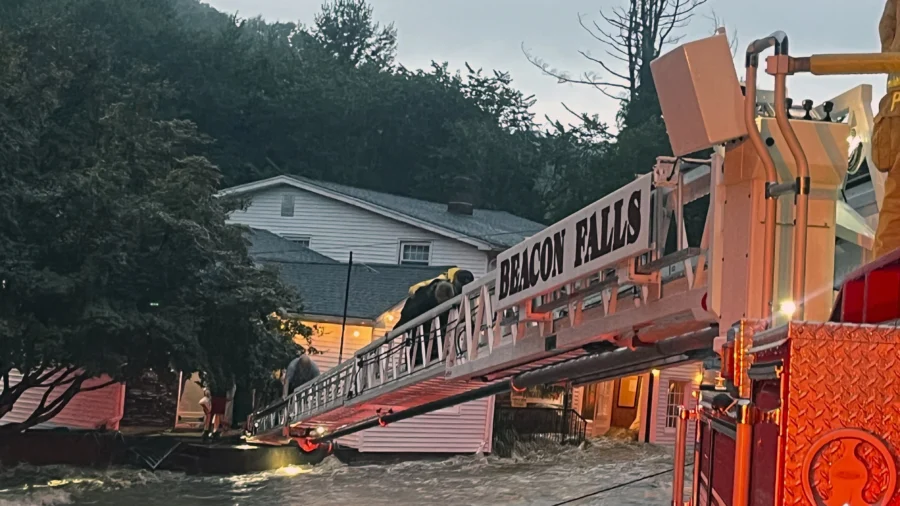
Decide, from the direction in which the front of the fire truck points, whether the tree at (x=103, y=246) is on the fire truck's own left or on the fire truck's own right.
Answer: on the fire truck's own left

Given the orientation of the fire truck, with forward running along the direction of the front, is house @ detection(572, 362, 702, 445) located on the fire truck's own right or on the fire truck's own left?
on the fire truck's own left

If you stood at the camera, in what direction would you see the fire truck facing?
facing away from the viewer and to the right of the viewer

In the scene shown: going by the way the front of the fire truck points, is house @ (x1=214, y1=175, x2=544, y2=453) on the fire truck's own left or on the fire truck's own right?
on the fire truck's own left

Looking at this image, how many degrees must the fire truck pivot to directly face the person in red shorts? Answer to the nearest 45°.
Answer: approximately 90° to its left
